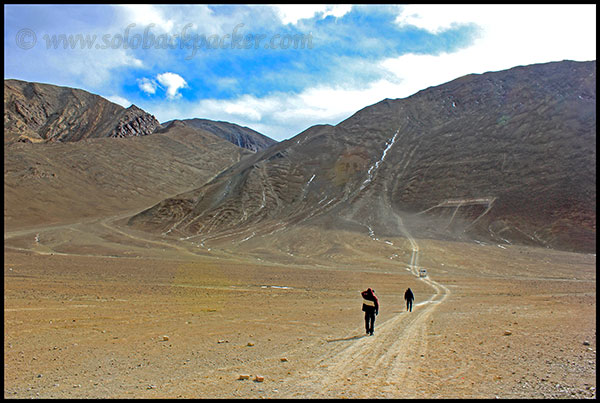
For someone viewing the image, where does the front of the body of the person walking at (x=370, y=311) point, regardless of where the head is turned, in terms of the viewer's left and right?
facing away from the viewer

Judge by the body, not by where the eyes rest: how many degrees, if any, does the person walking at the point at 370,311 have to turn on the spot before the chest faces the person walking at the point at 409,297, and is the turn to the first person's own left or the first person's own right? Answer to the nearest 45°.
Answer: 0° — they already face them
